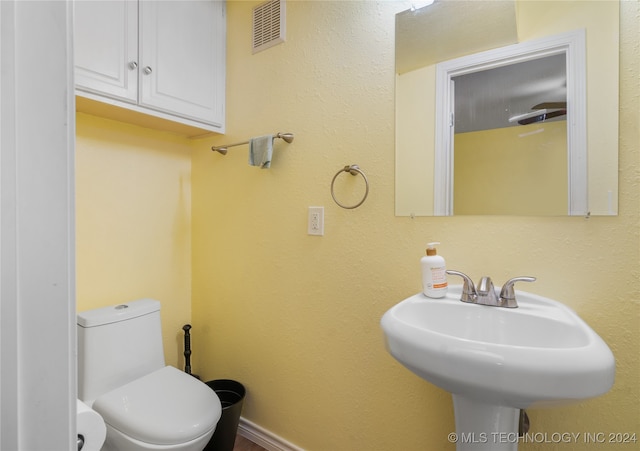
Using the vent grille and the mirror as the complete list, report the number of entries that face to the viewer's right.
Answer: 0

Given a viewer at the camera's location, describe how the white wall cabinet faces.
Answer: facing the viewer and to the right of the viewer

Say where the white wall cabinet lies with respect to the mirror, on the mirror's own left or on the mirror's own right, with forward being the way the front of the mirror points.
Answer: on the mirror's own right

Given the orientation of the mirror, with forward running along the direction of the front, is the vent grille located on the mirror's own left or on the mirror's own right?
on the mirror's own right

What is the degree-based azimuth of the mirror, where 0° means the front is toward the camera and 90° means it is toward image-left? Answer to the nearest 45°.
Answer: approximately 0°

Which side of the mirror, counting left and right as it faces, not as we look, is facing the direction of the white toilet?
right

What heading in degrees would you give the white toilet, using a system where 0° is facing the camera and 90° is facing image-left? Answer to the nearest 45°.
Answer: approximately 315°

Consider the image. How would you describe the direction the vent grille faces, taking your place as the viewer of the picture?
facing the viewer and to the left of the viewer
